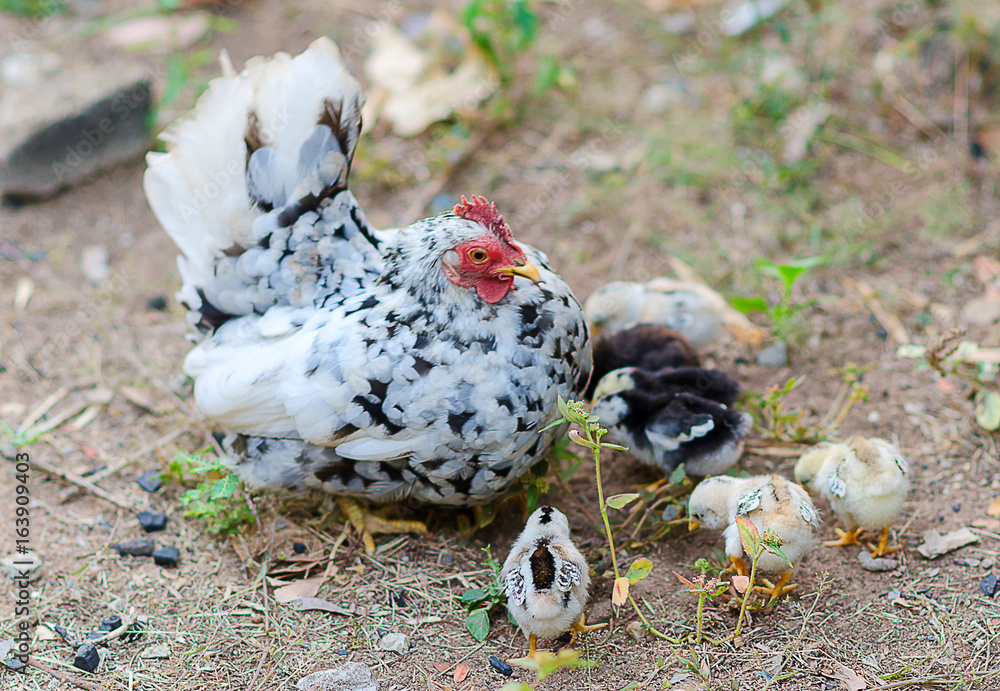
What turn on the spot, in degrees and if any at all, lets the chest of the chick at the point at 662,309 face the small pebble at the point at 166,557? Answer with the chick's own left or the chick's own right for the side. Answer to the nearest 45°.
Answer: approximately 45° to the chick's own left

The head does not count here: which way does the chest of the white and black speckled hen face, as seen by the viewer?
to the viewer's right

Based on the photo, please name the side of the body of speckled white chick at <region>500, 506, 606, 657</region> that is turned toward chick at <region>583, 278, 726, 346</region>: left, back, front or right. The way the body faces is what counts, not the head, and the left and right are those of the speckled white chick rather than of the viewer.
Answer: front

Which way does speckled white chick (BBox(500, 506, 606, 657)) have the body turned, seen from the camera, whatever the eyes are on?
away from the camera

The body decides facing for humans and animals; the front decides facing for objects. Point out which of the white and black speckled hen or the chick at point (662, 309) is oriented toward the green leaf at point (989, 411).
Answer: the white and black speckled hen

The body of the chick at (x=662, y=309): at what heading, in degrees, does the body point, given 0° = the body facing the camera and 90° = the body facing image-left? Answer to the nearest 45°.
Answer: approximately 90°

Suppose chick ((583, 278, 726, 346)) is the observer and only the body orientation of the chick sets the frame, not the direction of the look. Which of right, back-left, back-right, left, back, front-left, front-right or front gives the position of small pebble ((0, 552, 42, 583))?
front-left

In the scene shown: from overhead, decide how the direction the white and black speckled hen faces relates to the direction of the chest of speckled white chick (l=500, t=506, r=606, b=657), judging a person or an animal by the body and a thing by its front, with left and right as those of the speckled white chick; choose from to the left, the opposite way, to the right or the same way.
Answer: to the right

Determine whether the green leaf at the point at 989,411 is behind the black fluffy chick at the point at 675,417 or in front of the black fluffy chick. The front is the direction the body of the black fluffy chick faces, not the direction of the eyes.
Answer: behind

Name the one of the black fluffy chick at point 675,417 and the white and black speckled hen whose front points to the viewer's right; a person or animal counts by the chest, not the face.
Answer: the white and black speckled hen

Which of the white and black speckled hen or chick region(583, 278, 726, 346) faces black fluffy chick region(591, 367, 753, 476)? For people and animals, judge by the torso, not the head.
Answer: the white and black speckled hen

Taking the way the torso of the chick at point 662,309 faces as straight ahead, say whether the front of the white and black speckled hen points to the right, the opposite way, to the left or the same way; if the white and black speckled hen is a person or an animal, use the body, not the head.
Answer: the opposite way

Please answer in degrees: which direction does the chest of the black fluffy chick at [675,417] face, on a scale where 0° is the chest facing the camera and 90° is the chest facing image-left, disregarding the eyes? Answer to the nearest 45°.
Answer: approximately 90°

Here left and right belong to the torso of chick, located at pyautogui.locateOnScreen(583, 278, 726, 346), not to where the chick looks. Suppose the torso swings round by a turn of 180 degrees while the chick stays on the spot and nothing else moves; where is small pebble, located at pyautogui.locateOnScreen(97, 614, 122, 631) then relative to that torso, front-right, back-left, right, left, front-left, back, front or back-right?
back-right

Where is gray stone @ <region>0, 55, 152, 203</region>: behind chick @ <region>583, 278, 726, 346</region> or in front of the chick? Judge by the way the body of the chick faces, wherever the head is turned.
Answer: in front

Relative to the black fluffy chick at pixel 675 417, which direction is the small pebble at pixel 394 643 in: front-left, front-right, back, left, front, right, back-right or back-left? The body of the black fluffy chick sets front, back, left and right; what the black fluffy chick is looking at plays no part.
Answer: front-left
